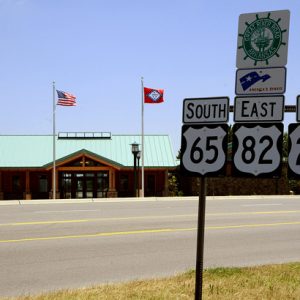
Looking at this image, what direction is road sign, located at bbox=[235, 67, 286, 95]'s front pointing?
toward the camera

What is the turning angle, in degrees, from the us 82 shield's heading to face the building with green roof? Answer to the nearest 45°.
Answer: approximately 135° to its right

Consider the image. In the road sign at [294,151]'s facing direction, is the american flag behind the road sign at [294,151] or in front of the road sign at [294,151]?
behind

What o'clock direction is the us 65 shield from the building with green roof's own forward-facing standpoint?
The us 65 shield is roughly at 12 o'clock from the building with green roof.

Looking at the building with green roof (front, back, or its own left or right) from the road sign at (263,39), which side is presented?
front

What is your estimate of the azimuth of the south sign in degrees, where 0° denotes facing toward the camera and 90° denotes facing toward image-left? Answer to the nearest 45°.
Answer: approximately 0°

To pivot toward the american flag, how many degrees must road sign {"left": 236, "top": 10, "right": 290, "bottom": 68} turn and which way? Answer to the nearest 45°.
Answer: approximately 135° to its right

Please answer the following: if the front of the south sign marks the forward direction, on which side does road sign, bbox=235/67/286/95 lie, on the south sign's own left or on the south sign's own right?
on the south sign's own left

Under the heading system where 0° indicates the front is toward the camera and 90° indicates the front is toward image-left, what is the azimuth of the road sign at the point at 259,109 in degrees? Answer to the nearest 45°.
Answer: approximately 0°

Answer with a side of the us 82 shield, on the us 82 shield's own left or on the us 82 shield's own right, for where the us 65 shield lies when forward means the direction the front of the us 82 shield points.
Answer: on the us 82 shield's own right
